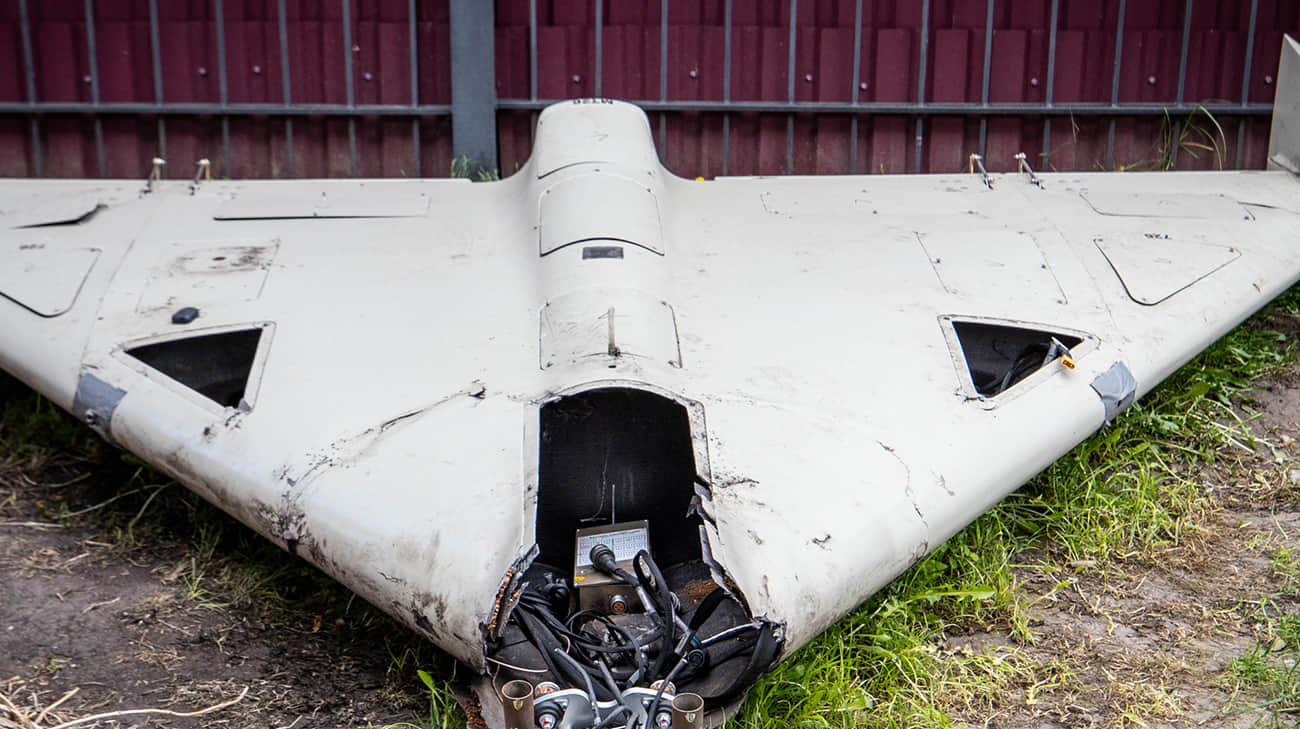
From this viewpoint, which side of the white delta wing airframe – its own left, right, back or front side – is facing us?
front
